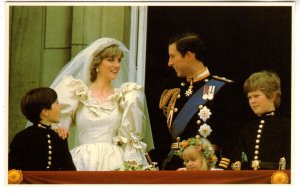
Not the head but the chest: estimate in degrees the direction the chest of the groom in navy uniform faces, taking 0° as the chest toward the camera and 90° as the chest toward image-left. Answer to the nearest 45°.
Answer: approximately 45°

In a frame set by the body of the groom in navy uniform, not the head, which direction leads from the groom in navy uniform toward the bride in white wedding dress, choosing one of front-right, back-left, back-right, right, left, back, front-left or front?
front-right

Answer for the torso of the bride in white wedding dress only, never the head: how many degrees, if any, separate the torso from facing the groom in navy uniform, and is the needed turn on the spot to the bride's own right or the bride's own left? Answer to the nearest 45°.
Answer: approximately 90° to the bride's own left

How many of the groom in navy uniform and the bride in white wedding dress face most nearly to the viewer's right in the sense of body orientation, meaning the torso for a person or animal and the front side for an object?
0

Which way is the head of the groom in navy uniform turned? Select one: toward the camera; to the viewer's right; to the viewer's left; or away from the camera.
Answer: to the viewer's left

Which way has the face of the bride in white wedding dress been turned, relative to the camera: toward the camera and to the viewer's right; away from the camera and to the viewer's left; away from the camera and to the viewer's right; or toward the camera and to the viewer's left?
toward the camera and to the viewer's right
